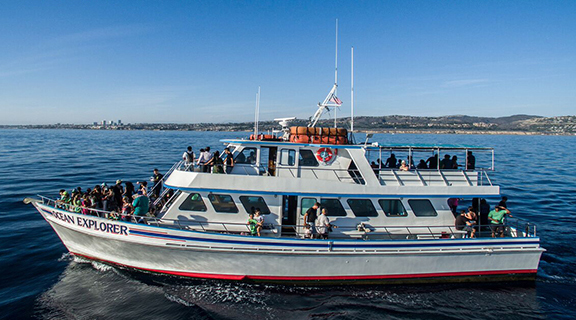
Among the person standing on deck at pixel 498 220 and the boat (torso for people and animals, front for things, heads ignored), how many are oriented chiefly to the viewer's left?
1

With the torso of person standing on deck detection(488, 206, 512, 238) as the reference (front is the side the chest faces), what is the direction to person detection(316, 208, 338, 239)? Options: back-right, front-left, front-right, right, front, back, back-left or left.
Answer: front-right

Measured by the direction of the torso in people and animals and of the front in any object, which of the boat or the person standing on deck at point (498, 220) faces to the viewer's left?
the boat

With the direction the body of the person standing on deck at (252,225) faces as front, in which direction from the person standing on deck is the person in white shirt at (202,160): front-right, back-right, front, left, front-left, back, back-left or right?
back-right

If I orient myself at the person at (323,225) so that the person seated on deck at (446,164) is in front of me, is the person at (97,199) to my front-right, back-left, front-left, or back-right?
back-left

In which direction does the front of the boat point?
to the viewer's left

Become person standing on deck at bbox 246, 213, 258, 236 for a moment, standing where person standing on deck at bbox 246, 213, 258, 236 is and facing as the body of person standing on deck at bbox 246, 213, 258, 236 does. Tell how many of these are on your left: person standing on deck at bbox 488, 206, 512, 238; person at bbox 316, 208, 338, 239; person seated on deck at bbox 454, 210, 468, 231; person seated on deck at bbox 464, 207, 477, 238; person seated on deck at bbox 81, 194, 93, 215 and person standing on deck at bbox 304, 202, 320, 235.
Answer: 5

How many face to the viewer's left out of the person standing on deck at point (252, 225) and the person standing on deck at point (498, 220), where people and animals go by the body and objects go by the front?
0

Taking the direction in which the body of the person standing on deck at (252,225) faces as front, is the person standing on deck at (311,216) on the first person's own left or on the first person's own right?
on the first person's own left

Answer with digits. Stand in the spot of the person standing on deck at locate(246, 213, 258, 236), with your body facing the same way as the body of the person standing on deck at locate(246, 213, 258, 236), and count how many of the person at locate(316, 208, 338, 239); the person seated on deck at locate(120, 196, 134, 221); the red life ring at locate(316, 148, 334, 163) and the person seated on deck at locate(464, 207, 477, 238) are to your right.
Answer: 1
